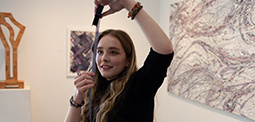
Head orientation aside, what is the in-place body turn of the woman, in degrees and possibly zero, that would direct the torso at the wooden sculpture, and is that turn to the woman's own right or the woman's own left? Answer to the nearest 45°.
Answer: approximately 90° to the woman's own right

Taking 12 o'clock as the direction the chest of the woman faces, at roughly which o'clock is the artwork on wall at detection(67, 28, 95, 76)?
The artwork on wall is roughly at 4 o'clock from the woman.

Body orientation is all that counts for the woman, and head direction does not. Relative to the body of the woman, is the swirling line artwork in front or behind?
behind

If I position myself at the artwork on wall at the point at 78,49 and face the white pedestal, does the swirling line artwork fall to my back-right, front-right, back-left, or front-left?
back-left

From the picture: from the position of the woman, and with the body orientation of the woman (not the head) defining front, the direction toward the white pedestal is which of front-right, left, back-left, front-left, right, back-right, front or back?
right

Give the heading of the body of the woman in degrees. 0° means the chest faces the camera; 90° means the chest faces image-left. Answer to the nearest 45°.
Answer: approximately 45°
